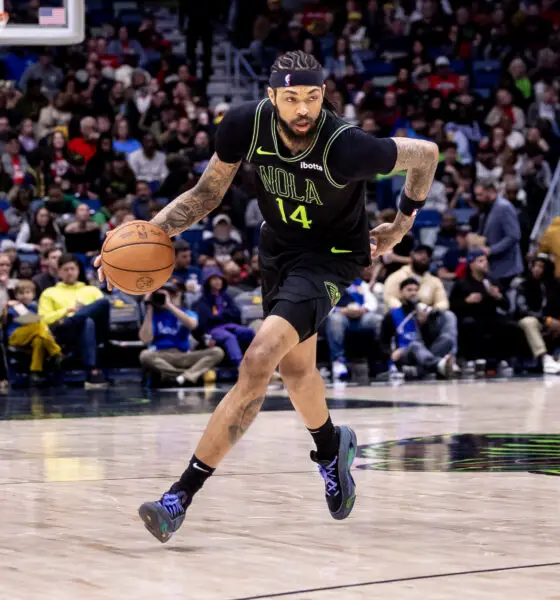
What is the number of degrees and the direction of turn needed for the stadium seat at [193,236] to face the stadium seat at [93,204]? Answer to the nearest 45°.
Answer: approximately 90° to its right

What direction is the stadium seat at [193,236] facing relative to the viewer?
toward the camera

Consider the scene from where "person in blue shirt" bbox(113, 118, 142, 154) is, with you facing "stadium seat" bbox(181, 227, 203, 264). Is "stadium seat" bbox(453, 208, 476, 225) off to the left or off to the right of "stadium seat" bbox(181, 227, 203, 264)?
left

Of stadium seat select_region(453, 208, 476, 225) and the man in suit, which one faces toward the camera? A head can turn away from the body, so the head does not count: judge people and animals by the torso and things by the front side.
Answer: the stadium seat

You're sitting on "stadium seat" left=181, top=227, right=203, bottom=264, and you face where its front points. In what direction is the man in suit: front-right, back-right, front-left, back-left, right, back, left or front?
left

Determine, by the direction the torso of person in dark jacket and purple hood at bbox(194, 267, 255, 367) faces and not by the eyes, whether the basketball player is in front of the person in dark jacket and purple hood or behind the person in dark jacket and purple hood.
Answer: in front

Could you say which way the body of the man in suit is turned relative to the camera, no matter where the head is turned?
to the viewer's left

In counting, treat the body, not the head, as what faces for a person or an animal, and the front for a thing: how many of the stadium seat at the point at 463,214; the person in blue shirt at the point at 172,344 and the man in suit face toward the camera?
2

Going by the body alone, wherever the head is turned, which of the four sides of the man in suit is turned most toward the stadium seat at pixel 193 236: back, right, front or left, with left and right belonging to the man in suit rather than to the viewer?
front

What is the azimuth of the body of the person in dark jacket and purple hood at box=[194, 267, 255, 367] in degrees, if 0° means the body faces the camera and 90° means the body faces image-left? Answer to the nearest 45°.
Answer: approximately 315°

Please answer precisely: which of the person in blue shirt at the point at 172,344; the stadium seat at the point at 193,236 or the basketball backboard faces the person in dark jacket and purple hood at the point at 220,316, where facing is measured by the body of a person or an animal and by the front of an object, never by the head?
the stadium seat

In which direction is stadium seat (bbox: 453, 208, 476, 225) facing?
toward the camera

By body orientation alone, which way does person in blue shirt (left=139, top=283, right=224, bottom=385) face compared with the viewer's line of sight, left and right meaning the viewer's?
facing the viewer

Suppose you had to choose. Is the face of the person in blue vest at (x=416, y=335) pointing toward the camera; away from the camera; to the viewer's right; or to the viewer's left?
toward the camera

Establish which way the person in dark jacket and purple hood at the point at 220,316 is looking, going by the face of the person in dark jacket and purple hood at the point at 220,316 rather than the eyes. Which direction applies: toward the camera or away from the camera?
toward the camera
